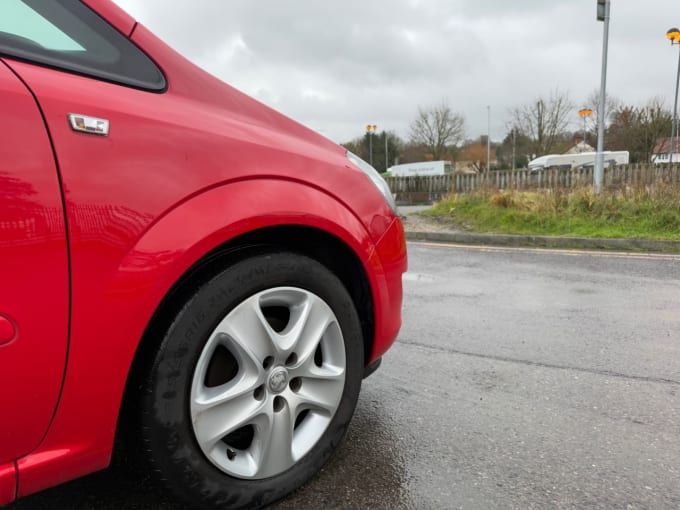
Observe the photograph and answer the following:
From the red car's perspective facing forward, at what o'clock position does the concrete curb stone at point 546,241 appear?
The concrete curb stone is roughly at 12 o'clock from the red car.

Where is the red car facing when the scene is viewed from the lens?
facing away from the viewer and to the right of the viewer

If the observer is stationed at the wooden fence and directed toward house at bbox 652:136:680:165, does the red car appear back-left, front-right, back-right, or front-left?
back-right

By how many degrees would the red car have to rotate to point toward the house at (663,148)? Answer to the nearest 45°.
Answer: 0° — it already faces it

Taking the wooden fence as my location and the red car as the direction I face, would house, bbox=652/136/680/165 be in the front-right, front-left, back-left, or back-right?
back-left

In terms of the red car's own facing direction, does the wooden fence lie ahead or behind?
ahead
